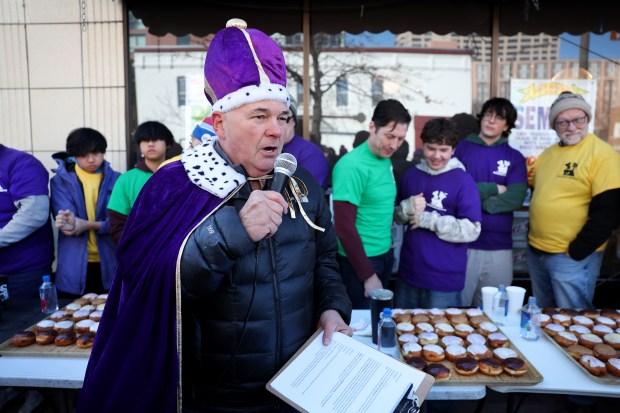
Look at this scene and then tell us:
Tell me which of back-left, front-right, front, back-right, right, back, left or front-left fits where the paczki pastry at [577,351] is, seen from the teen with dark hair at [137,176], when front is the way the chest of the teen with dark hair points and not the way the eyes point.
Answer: front-left

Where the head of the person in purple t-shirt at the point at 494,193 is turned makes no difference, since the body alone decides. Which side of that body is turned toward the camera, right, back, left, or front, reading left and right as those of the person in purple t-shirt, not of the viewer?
front

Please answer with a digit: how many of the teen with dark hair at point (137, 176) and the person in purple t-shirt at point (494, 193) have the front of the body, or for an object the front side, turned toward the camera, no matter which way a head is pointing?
2

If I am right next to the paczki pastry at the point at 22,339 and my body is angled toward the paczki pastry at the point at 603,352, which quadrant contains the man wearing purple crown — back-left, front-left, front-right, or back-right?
front-right

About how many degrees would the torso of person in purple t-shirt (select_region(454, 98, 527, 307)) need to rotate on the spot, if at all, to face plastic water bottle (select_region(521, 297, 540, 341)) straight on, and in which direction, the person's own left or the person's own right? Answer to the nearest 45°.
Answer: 0° — they already face it

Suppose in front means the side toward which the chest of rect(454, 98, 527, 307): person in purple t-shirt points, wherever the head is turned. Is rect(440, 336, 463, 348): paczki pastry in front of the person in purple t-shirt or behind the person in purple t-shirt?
in front

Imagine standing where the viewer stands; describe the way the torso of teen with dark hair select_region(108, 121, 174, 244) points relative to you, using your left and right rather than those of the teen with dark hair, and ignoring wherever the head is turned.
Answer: facing the viewer

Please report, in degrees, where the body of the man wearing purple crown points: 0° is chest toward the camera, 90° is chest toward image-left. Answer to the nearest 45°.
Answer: approximately 315°

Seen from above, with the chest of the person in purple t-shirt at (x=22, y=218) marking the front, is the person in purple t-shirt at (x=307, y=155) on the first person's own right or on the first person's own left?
on the first person's own left

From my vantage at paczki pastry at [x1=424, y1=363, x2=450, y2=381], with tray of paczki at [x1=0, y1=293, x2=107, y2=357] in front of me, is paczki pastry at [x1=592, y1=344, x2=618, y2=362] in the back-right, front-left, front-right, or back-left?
back-right

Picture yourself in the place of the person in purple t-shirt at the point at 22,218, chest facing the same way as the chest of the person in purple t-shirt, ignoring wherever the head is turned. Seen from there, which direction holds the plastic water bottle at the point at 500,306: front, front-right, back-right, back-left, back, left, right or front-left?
left
